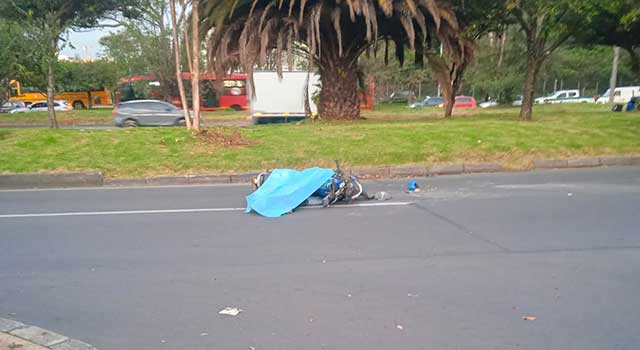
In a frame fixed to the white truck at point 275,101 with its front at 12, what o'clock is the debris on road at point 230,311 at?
The debris on road is roughly at 3 o'clock from the white truck.

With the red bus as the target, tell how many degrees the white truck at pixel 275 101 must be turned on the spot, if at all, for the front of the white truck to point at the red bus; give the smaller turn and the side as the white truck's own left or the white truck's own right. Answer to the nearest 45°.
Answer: approximately 135° to the white truck's own left

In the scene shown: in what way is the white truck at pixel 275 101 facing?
to the viewer's right

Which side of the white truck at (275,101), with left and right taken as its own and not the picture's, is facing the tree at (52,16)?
back

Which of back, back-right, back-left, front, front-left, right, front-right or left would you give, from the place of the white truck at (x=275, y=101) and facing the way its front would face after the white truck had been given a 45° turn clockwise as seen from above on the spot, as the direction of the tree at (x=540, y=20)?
front

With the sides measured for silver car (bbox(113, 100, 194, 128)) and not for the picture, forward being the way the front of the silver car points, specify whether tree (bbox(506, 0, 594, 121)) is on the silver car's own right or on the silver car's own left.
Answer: on the silver car's own right
